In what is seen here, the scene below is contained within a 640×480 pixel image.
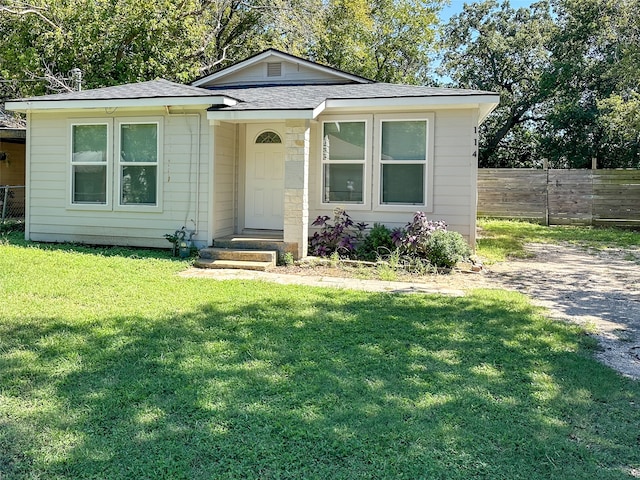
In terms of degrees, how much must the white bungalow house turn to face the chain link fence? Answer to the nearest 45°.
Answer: approximately 135° to its right

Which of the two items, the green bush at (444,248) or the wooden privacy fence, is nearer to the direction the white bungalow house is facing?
the green bush

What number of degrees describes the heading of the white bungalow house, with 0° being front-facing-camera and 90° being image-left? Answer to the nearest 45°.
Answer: approximately 0°

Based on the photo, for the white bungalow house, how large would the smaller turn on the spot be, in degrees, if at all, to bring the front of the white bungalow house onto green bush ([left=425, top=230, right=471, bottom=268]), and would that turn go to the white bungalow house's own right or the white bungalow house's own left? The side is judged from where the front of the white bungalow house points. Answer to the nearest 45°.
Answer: approximately 45° to the white bungalow house's own left

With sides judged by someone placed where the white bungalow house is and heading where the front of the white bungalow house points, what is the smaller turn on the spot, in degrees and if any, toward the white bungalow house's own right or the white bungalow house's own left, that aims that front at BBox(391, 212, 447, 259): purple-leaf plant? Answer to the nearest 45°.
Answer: approximately 45° to the white bungalow house's own left
